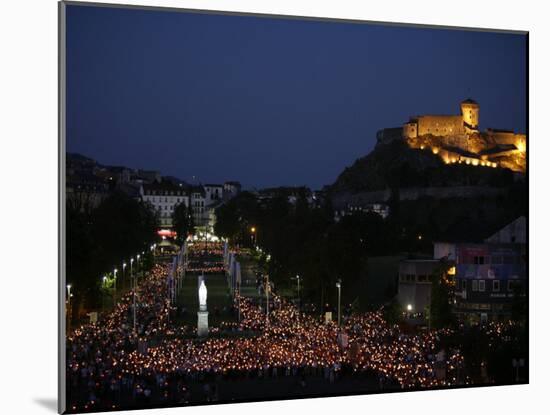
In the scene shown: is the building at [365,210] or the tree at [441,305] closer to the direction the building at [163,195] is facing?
the tree

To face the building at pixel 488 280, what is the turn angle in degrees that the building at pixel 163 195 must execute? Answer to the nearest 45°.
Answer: approximately 45° to its left

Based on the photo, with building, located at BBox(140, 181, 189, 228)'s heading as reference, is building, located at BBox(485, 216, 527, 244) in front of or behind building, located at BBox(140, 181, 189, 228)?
in front

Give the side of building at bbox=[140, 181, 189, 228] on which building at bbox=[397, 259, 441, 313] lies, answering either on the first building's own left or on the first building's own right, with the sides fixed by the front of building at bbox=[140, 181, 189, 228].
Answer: on the first building's own left

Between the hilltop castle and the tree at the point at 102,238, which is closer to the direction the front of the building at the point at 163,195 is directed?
the tree

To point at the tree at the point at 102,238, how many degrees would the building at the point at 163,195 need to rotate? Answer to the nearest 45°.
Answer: approximately 45° to its right

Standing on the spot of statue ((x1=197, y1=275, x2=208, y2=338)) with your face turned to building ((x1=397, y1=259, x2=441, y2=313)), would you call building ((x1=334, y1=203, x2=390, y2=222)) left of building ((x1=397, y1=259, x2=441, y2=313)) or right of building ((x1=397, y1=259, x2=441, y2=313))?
left

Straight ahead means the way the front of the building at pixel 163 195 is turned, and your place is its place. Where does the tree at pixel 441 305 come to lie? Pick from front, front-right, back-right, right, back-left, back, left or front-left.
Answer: front-left
